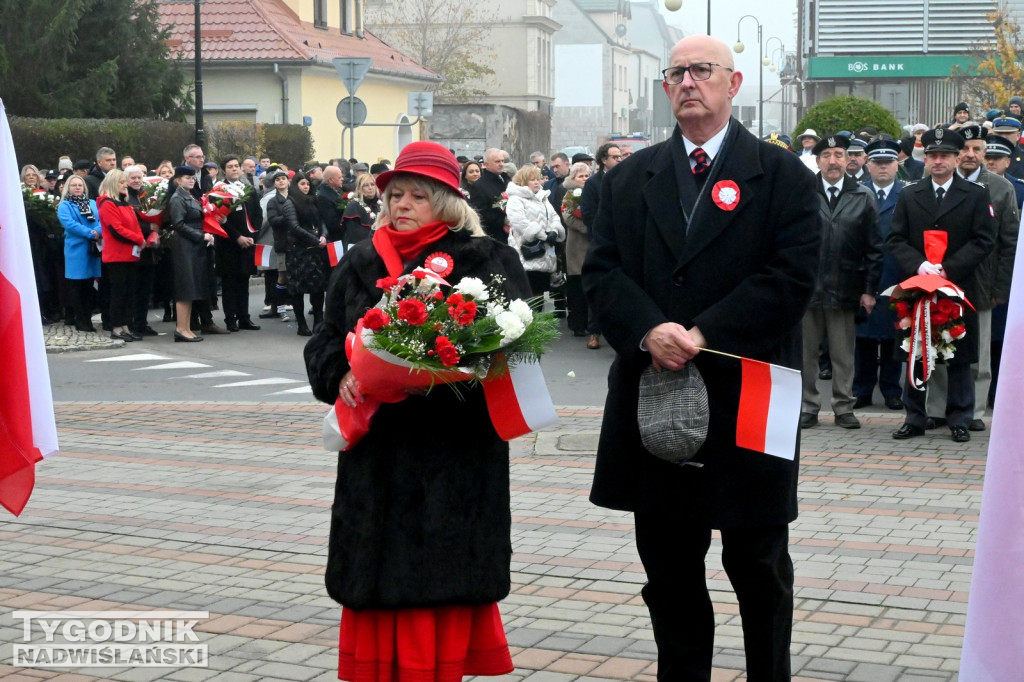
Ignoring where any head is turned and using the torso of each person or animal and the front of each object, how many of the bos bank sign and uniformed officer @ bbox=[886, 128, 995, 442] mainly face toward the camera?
2

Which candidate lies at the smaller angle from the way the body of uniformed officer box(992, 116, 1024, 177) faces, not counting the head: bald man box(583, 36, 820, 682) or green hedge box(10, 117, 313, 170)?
the bald man

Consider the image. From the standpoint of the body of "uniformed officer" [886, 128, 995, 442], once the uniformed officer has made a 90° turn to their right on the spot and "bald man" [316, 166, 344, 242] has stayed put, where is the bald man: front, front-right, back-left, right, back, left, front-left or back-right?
front-right

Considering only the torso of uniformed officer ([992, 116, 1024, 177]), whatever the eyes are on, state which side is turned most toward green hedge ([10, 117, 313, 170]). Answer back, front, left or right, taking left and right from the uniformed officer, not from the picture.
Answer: right

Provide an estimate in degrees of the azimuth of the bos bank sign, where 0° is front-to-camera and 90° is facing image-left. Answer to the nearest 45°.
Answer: approximately 0°

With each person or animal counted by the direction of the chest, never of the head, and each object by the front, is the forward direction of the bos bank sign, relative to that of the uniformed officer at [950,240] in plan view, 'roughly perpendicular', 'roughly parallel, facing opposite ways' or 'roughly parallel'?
roughly parallel

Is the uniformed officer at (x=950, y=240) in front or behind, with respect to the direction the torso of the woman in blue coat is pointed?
in front

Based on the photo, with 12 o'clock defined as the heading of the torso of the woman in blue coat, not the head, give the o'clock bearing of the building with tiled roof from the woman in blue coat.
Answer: The building with tiled roof is roughly at 8 o'clock from the woman in blue coat.

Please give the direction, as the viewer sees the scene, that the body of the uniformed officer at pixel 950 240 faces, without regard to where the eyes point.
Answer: toward the camera

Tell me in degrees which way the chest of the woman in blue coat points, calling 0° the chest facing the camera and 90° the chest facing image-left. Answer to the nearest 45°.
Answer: approximately 315°

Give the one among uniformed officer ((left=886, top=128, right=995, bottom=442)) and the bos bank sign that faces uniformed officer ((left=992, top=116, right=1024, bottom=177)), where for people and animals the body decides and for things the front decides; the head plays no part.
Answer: the bos bank sign

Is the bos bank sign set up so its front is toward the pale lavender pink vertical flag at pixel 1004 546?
yes

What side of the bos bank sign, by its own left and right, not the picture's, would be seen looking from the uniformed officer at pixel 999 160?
front

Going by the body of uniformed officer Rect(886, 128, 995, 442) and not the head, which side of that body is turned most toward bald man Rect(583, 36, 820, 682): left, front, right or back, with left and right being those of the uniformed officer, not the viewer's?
front

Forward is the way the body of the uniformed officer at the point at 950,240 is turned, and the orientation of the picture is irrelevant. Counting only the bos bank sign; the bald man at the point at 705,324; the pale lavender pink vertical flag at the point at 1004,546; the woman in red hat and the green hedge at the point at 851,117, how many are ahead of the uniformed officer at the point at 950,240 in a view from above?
3

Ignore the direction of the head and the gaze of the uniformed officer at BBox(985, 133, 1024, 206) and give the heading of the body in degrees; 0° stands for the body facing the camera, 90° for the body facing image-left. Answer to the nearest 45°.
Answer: approximately 45°
